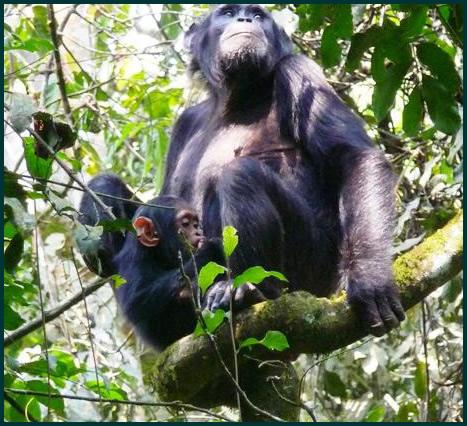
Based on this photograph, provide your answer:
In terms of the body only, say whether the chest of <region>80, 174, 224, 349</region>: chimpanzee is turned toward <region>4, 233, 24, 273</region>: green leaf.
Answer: no

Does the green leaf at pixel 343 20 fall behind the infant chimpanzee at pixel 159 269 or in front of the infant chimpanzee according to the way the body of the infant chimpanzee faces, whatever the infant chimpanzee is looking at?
in front

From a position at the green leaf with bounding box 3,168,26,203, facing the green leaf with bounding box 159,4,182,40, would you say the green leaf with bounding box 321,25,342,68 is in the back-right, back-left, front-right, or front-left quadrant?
front-right

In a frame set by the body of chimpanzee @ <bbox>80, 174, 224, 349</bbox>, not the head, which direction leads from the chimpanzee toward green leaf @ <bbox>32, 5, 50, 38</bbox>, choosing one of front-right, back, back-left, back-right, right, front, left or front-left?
left

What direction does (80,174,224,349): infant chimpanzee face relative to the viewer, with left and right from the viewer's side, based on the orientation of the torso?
facing to the right of the viewer

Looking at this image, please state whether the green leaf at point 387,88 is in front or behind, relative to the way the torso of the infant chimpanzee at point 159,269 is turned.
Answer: in front

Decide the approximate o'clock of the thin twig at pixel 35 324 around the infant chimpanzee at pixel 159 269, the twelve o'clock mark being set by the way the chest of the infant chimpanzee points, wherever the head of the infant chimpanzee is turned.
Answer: The thin twig is roughly at 6 o'clock from the infant chimpanzee.

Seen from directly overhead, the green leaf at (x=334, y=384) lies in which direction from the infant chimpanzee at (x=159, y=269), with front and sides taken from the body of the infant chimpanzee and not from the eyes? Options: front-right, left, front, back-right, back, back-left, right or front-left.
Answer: front-left

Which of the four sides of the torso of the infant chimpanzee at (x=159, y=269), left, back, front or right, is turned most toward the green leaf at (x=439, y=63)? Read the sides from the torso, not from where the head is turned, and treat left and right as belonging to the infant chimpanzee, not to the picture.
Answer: front

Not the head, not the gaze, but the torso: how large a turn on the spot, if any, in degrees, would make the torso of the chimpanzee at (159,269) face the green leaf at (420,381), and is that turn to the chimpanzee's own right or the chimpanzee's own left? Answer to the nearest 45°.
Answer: approximately 45° to the chimpanzee's own left

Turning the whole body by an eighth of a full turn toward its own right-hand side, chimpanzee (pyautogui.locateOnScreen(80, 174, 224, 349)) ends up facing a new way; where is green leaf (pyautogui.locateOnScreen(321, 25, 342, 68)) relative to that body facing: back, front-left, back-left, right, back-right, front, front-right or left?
front-left

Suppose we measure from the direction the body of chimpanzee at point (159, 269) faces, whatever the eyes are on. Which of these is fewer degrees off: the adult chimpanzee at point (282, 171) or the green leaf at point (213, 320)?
the adult chimpanzee

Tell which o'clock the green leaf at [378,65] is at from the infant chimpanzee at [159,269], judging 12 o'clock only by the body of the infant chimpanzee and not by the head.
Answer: The green leaf is roughly at 12 o'clock from the infant chimpanzee.
